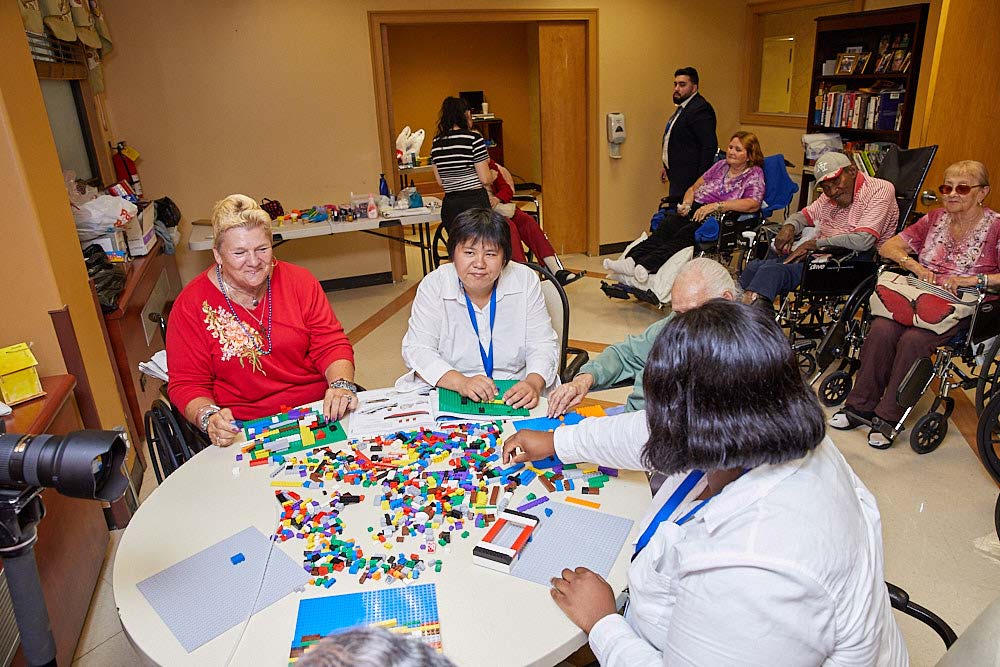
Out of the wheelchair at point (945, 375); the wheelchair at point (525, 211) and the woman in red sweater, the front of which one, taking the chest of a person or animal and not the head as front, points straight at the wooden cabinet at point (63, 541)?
the wheelchair at point (945, 375)

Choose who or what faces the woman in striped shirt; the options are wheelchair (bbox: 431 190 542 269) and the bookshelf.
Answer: the bookshelf

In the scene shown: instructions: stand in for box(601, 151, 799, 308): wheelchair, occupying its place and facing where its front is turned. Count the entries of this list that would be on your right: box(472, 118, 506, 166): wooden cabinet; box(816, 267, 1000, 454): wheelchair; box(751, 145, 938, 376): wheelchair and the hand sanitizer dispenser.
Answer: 2

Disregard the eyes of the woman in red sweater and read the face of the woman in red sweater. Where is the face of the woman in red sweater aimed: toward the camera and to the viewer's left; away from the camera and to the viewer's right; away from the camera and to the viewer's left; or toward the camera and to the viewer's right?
toward the camera and to the viewer's right

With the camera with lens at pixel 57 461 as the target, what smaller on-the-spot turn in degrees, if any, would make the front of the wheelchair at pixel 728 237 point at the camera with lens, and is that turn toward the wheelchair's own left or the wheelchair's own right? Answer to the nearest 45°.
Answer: approximately 45° to the wheelchair's own left

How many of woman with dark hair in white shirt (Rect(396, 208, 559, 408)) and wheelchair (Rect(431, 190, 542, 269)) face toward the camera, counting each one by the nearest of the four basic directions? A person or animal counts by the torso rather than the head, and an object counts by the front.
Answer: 1

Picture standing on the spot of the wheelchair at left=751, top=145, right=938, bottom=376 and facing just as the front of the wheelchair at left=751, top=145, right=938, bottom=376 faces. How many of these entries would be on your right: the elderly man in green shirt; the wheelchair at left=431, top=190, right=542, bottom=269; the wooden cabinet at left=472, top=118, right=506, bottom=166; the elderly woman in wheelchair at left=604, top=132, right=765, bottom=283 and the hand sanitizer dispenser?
4

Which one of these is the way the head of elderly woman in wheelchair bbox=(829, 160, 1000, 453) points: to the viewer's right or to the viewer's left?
to the viewer's left

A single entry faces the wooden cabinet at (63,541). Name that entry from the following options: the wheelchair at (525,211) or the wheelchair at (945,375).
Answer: the wheelchair at (945,375)

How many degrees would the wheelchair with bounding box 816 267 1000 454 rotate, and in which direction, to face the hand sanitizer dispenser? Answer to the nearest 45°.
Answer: approximately 90° to its right

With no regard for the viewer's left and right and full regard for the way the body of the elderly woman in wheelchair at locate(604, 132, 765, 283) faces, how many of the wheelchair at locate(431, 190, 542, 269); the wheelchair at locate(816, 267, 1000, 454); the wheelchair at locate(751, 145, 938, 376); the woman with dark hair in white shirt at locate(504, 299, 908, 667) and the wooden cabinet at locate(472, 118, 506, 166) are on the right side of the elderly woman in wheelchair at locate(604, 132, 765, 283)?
2

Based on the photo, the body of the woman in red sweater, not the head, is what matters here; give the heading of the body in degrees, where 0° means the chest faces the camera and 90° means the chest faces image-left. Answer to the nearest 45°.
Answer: approximately 315°
